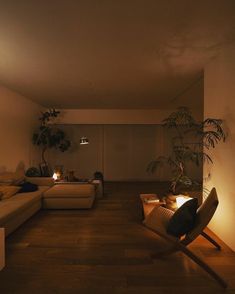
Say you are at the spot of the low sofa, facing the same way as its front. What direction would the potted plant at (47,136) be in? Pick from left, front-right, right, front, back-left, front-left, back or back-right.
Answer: back-left

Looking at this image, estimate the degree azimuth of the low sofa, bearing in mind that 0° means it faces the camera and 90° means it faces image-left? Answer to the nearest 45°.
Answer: approximately 315°

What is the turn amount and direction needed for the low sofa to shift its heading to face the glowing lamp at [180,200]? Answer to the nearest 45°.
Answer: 0° — it already faces it
